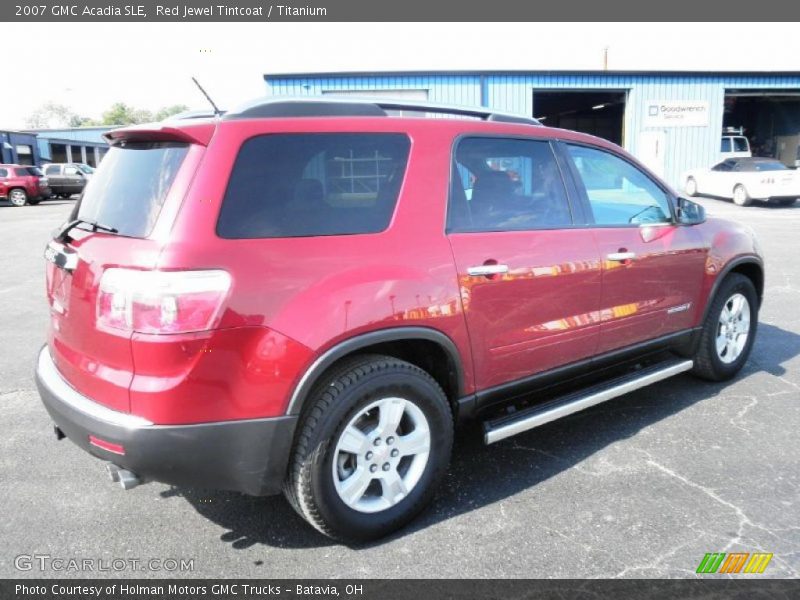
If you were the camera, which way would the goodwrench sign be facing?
facing the viewer

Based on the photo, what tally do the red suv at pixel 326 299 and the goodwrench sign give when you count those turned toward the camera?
1

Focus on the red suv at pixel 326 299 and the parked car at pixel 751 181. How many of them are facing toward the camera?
0

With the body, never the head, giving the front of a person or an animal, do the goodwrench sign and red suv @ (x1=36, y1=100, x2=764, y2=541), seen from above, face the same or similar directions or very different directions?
very different directions

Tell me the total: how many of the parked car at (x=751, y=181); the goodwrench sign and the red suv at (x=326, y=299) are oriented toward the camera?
1

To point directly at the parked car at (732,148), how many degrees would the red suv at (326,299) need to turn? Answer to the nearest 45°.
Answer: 0° — it already faces it

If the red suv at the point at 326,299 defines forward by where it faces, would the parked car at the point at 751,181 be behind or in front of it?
in front

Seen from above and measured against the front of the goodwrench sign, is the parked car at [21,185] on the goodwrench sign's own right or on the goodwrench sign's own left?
on the goodwrench sign's own right

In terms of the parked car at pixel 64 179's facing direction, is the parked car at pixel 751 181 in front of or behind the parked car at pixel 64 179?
in front

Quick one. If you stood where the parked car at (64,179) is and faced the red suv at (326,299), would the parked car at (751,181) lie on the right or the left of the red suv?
left

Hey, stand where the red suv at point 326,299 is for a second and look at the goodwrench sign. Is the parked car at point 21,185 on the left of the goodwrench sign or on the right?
left

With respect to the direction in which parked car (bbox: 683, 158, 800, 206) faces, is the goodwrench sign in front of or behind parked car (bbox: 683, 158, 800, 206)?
in front

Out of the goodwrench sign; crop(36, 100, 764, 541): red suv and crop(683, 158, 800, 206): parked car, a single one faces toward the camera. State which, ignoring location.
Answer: the goodwrench sign

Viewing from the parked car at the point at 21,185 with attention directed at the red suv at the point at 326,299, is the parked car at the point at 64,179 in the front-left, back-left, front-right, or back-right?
back-left

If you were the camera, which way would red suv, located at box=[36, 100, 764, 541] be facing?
facing away from the viewer and to the right of the viewer

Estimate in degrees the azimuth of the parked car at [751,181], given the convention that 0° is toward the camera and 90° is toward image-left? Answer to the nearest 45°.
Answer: approximately 135°
